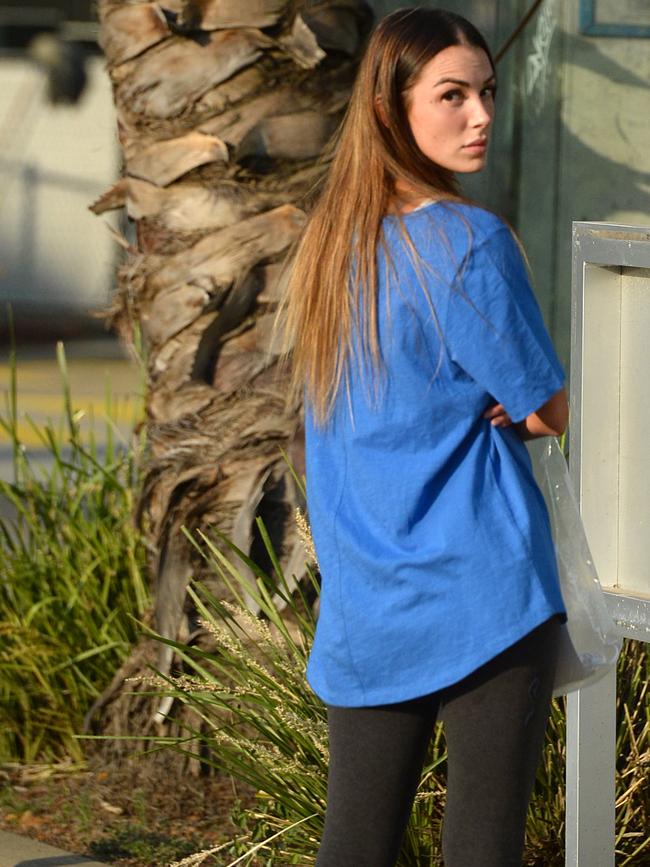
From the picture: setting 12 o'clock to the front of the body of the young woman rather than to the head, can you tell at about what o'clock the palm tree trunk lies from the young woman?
The palm tree trunk is roughly at 10 o'clock from the young woman.

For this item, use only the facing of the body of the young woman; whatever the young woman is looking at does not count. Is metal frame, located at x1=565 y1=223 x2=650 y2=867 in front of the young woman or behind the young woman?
in front

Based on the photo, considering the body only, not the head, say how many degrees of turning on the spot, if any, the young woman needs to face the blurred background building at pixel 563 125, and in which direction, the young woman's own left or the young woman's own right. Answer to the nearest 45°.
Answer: approximately 45° to the young woman's own left

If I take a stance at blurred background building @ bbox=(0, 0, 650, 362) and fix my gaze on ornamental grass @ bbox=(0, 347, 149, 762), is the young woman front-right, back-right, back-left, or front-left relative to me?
front-left

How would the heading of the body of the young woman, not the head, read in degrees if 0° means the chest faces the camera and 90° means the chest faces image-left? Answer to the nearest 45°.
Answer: approximately 225°

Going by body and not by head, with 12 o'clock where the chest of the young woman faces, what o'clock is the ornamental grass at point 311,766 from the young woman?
The ornamental grass is roughly at 10 o'clock from the young woman.

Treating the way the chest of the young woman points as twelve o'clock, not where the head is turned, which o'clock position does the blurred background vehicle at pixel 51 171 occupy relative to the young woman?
The blurred background vehicle is roughly at 10 o'clock from the young woman.

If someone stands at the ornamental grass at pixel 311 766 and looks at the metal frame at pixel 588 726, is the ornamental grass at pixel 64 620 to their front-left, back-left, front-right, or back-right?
back-left

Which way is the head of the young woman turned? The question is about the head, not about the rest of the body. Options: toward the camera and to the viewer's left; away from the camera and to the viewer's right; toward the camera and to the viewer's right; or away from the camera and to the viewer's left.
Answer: toward the camera and to the viewer's right

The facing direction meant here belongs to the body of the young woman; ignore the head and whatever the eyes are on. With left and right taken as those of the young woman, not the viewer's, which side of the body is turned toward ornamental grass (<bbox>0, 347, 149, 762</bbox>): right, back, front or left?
left
